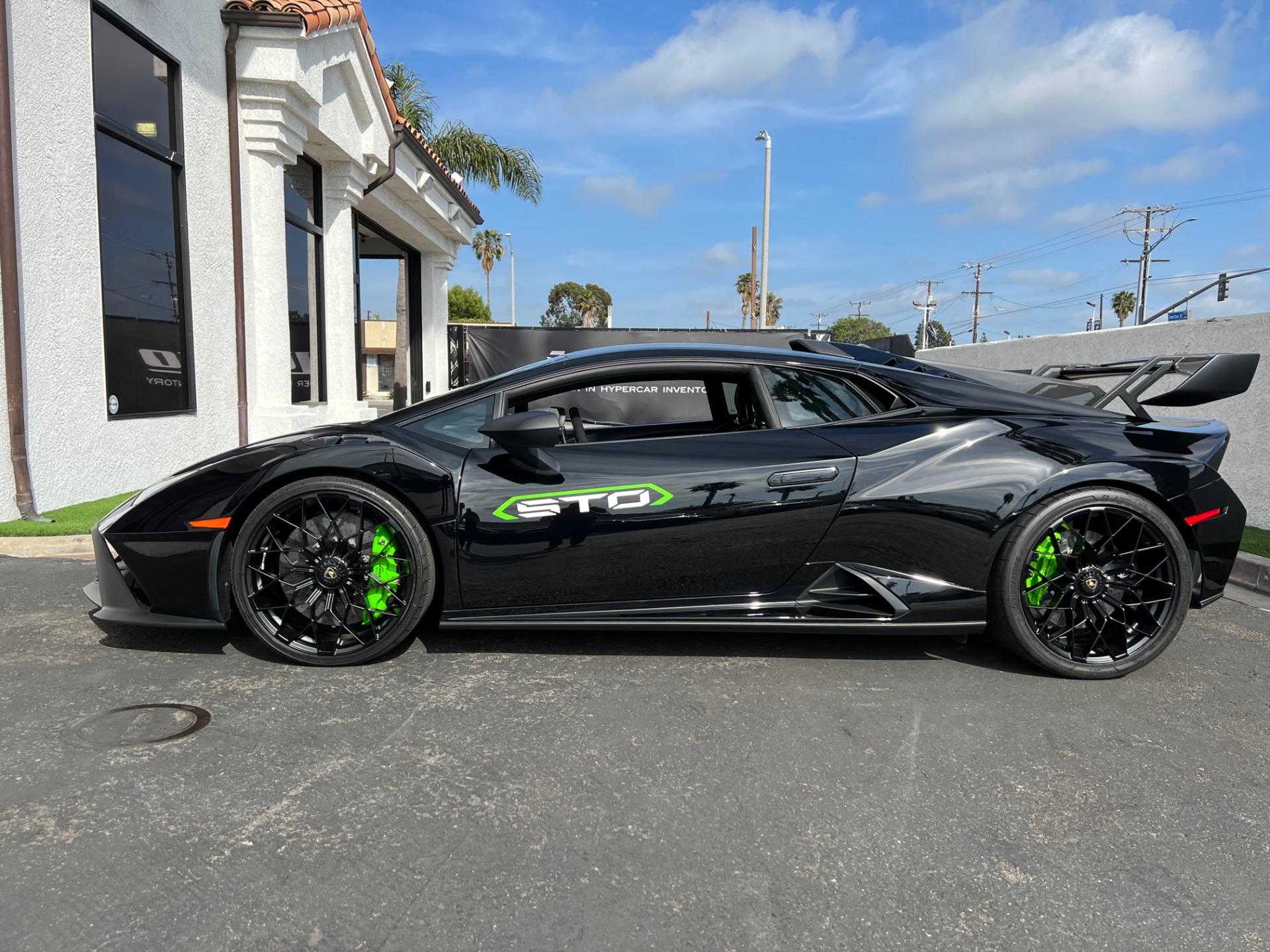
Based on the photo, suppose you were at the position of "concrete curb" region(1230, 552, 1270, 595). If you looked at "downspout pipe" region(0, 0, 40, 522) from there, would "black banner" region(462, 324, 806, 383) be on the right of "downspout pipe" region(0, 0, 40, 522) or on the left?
right

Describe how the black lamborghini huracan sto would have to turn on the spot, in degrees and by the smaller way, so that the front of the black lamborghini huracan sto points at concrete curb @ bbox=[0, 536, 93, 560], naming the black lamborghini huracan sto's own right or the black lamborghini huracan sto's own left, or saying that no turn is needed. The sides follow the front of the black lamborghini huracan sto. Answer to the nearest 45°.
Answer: approximately 45° to the black lamborghini huracan sto's own right

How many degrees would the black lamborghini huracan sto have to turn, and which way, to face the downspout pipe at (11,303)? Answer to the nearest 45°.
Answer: approximately 45° to its right

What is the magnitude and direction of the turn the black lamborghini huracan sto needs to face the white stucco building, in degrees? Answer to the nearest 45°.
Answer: approximately 45° to its right

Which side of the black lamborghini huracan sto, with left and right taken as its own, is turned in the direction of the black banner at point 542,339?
right

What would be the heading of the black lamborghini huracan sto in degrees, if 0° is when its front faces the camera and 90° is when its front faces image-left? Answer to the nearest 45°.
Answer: approximately 90°

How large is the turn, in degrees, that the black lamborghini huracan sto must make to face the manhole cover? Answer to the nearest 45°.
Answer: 0° — it already faces it

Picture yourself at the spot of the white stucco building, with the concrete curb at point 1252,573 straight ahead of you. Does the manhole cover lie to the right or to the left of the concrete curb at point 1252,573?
right

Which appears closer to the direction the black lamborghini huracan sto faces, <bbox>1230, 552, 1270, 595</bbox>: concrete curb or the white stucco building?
the white stucco building

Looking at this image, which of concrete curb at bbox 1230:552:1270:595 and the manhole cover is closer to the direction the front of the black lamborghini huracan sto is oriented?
the manhole cover
